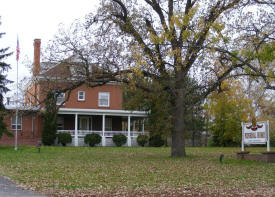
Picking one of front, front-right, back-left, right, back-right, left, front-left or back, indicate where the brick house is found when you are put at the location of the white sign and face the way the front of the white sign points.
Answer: back-right

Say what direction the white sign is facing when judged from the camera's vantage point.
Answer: facing the viewer

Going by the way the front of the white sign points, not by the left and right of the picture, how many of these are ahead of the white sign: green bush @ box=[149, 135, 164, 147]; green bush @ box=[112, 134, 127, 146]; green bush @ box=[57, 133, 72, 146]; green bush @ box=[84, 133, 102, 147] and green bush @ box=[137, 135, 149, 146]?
0

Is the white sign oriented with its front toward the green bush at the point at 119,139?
no

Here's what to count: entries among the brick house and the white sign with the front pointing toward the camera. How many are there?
2

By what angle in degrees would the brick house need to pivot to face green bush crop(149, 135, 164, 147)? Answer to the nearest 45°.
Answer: approximately 90° to its left

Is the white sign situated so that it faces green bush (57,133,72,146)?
no

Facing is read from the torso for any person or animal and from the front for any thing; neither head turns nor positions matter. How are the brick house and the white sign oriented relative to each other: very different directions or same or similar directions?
same or similar directions

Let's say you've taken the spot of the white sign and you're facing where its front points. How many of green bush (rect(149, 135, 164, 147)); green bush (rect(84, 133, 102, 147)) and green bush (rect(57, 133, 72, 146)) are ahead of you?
0

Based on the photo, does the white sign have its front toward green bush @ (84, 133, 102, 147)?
no

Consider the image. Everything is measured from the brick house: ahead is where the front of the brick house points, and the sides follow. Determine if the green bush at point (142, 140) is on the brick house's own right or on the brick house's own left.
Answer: on the brick house's own left

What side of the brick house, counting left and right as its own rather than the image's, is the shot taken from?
front
